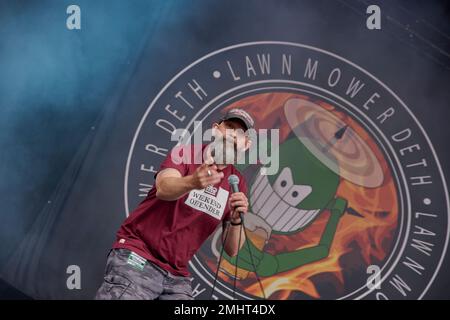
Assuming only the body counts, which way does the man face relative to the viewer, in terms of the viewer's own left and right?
facing the viewer and to the right of the viewer
